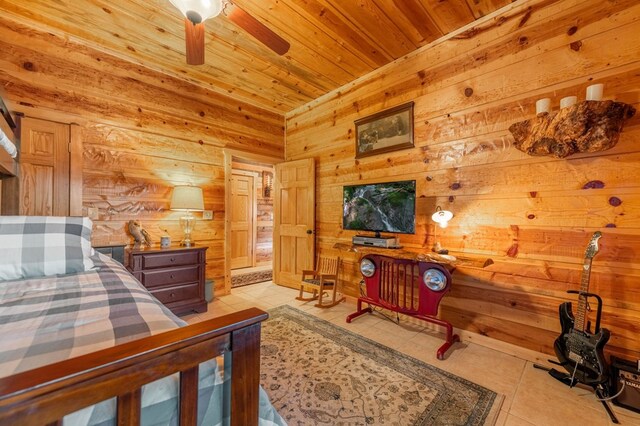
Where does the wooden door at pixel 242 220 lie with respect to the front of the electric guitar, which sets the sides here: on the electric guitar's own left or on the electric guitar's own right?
on the electric guitar's own right

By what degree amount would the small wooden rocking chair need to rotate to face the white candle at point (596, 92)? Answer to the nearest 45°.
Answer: approximately 90° to its left

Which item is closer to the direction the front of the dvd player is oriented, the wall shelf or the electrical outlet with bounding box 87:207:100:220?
the electrical outlet

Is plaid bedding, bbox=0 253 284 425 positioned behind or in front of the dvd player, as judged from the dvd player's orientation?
in front

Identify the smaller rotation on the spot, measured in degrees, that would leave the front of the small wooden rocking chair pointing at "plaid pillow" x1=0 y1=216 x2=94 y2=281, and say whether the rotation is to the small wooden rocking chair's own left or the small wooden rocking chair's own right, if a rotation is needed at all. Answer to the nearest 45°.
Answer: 0° — it already faces it

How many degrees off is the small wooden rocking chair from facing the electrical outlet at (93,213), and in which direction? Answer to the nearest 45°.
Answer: approximately 45° to its right

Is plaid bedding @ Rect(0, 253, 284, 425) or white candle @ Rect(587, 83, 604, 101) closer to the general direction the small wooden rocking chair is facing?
the plaid bedding

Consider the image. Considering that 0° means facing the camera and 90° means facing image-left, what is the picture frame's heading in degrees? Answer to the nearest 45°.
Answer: approximately 45°

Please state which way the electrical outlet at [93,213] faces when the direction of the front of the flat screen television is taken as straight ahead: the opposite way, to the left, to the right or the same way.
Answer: to the left

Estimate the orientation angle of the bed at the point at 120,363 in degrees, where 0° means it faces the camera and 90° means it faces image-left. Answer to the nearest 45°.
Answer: approximately 315°

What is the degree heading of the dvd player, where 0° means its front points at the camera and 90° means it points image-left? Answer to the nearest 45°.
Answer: approximately 45°

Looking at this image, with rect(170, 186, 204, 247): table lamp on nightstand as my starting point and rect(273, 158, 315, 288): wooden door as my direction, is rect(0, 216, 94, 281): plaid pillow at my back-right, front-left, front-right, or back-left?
back-right

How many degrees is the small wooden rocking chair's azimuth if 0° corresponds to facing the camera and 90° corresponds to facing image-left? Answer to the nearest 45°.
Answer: approximately 45°

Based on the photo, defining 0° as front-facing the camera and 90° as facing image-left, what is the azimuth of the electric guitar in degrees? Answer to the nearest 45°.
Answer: approximately 45°

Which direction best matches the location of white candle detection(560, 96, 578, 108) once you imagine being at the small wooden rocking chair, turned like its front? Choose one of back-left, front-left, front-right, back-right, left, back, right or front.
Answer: left

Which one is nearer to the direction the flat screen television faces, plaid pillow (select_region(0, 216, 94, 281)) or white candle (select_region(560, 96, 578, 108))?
the plaid pillow
